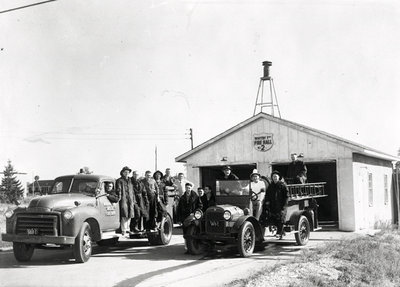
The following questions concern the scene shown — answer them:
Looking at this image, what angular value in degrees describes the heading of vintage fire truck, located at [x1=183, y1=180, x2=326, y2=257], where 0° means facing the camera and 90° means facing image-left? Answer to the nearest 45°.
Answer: approximately 45°

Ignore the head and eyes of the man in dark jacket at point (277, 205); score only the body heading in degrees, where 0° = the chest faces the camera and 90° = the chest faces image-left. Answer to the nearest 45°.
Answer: approximately 0°

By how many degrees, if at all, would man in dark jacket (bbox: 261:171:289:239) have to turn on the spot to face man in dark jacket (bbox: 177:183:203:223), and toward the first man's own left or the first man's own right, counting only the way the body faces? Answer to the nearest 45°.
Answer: approximately 90° to the first man's own right

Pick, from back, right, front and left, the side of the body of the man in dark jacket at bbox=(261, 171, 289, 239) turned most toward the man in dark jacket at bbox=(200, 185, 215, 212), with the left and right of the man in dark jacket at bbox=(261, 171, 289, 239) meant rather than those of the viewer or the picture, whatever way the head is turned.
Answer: right
